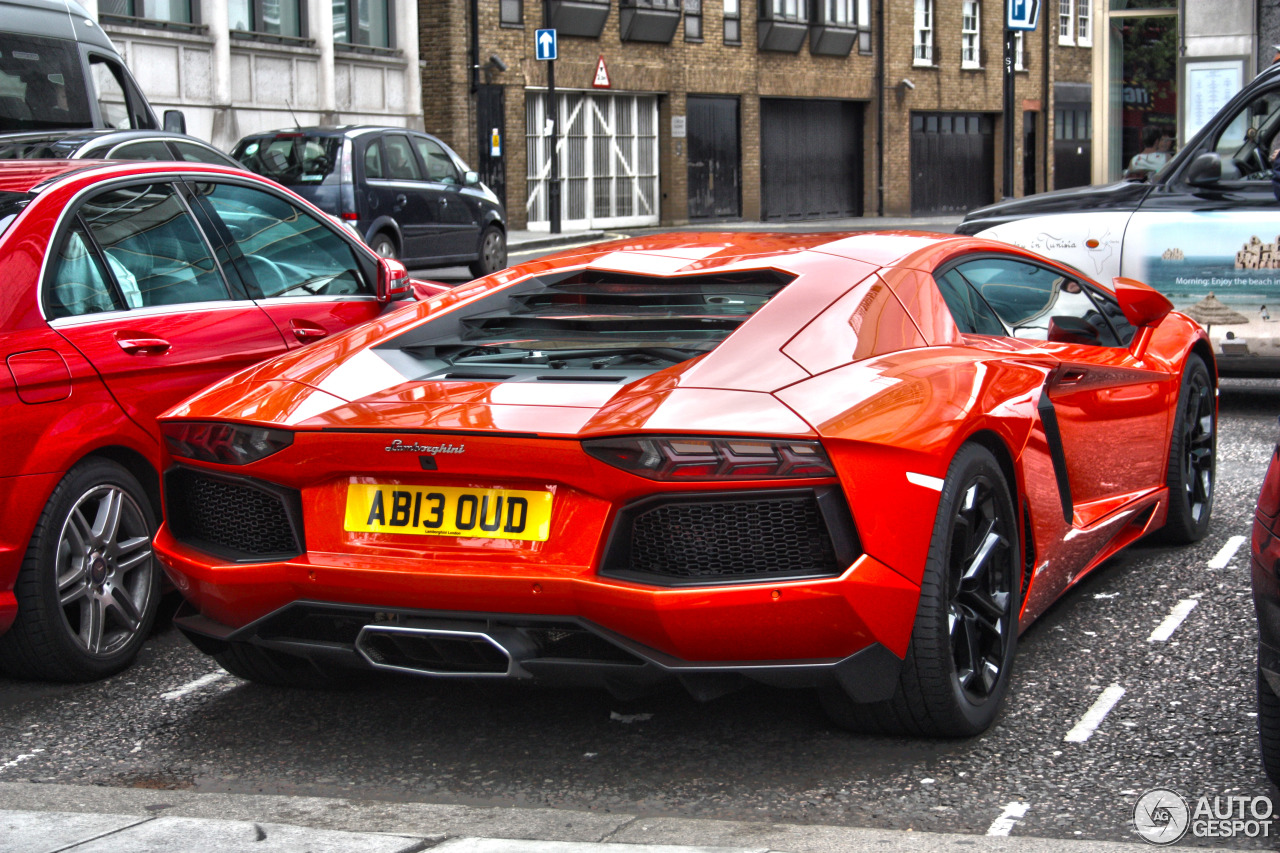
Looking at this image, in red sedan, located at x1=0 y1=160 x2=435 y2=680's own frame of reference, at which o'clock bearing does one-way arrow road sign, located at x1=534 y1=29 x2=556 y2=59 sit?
The one-way arrow road sign is roughly at 11 o'clock from the red sedan.

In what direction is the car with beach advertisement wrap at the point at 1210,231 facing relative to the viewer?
to the viewer's left

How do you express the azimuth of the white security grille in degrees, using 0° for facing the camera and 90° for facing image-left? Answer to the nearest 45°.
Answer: approximately 0°

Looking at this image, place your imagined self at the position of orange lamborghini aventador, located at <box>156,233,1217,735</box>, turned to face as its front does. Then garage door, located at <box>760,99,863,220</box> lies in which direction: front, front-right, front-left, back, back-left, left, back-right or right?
front-left
